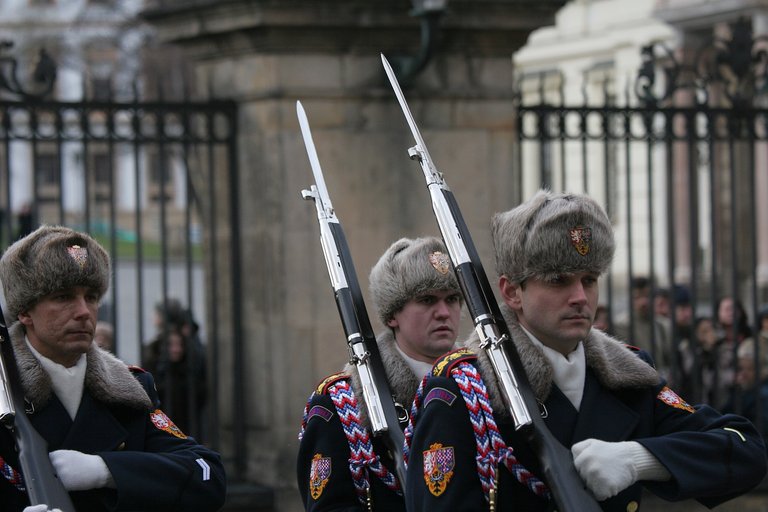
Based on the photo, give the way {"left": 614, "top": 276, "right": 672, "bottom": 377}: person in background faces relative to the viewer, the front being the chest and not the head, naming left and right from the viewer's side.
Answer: facing the viewer

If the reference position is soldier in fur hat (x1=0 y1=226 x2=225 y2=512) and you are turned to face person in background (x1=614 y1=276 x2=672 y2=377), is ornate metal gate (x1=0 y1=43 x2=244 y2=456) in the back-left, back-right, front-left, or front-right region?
front-left

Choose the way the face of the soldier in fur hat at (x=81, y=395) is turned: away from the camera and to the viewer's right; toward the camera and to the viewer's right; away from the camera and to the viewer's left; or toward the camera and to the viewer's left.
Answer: toward the camera and to the viewer's right

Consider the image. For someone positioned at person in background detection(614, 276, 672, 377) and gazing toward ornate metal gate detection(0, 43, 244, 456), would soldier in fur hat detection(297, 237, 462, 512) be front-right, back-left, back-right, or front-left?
front-left

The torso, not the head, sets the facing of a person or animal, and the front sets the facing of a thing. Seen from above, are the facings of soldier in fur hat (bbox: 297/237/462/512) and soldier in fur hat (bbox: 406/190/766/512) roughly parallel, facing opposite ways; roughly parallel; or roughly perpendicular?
roughly parallel

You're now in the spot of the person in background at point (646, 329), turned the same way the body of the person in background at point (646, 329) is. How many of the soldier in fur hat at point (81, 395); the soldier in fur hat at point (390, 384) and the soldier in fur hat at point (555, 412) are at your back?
0

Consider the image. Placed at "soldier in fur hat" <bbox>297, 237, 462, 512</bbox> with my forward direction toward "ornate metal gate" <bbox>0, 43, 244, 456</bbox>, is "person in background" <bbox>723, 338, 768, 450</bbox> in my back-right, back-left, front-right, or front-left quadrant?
front-right

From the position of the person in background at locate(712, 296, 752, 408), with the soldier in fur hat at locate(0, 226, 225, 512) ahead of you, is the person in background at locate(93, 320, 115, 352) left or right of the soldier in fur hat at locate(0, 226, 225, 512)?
right

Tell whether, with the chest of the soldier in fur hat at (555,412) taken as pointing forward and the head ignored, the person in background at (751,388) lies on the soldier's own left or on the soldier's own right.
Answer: on the soldier's own left

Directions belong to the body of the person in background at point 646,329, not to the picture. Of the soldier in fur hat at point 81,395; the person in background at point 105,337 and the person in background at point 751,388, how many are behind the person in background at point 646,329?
0

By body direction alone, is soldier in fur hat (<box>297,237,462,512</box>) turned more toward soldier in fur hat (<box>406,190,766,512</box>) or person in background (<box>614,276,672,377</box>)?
the soldier in fur hat

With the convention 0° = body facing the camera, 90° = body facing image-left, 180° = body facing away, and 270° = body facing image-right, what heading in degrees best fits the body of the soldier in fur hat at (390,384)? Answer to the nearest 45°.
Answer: approximately 315°

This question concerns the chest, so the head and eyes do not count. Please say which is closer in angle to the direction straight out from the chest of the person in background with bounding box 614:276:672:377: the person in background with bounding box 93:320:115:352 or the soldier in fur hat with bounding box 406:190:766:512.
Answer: the soldier in fur hat
